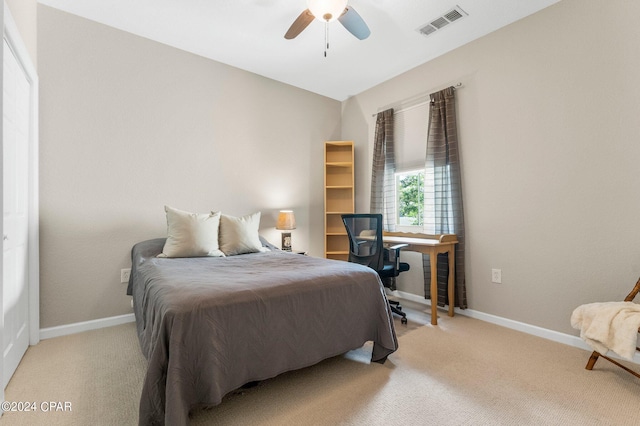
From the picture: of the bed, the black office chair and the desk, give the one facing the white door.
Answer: the desk

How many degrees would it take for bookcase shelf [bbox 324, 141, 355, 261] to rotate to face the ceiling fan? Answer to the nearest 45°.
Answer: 0° — it already faces it

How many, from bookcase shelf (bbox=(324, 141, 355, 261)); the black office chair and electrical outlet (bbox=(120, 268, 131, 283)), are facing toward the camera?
2

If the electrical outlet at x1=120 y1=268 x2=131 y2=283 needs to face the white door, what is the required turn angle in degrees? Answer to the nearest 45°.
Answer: approximately 45° to its right

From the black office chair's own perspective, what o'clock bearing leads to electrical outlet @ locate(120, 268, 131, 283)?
The electrical outlet is roughly at 7 o'clock from the black office chair.

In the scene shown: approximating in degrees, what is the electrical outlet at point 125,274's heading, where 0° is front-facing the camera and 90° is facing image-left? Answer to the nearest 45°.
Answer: approximately 0°

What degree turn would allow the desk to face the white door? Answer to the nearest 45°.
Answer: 0° — it already faces it

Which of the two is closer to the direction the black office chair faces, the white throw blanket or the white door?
the white throw blanket

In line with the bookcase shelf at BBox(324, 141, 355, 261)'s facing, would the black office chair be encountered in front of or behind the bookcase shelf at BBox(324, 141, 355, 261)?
in front

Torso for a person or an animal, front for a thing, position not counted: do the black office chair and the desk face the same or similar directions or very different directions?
very different directions

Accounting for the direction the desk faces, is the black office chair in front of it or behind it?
in front

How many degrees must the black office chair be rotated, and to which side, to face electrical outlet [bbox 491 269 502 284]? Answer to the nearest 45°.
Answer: approximately 45° to its right

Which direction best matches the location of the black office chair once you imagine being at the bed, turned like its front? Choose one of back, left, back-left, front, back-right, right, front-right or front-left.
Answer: left

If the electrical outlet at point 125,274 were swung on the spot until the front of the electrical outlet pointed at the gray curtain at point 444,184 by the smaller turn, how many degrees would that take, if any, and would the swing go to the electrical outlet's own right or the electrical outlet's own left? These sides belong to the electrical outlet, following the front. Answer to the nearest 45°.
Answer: approximately 45° to the electrical outlet's own left
